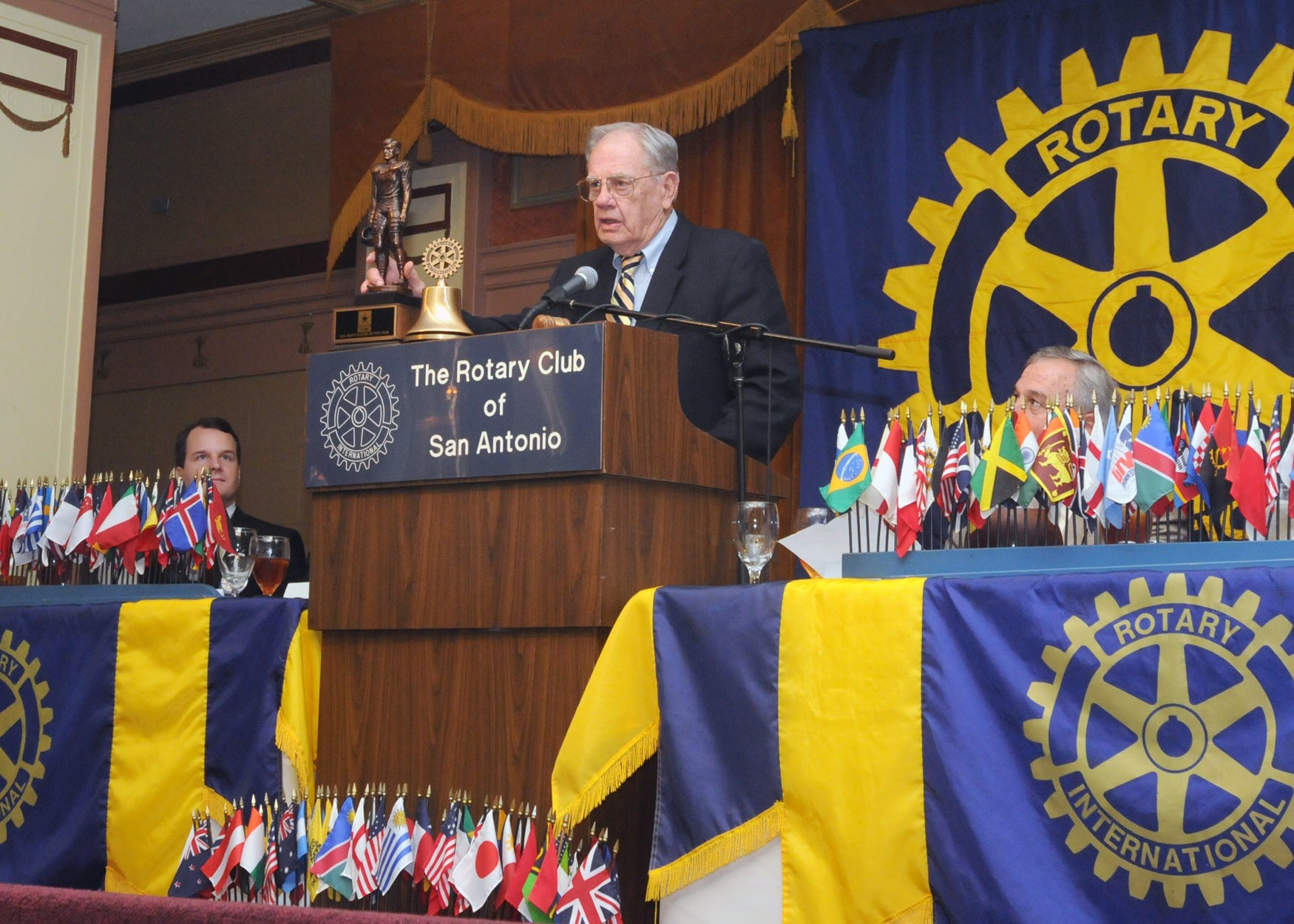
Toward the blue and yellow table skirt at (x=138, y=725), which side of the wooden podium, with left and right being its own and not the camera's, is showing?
right

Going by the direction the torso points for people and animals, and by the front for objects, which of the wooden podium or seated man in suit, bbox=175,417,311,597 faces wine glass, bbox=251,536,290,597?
the seated man in suit

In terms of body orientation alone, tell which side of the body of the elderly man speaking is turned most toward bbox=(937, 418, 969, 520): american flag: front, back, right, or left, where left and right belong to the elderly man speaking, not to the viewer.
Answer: left

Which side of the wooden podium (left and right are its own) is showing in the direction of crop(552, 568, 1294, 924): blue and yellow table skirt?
left

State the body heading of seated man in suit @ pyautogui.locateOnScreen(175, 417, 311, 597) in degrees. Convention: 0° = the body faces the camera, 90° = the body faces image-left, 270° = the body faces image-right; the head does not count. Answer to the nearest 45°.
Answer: approximately 0°

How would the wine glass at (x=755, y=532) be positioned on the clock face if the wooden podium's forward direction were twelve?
The wine glass is roughly at 8 o'clock from the wooden podium.

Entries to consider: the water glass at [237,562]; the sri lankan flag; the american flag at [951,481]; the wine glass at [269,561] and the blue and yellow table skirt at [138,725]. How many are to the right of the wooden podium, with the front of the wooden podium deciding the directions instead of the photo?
3

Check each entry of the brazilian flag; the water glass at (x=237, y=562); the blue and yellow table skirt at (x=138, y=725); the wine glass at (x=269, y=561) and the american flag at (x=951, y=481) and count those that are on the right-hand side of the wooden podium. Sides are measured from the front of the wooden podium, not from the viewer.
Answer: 3

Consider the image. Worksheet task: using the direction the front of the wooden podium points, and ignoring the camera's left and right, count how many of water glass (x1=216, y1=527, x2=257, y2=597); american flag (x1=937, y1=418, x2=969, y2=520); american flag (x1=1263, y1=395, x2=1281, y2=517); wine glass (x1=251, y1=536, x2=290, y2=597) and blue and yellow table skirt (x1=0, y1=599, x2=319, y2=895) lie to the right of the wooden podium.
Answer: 3

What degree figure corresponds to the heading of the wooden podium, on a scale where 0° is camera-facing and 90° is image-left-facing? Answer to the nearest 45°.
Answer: approximately 45°
